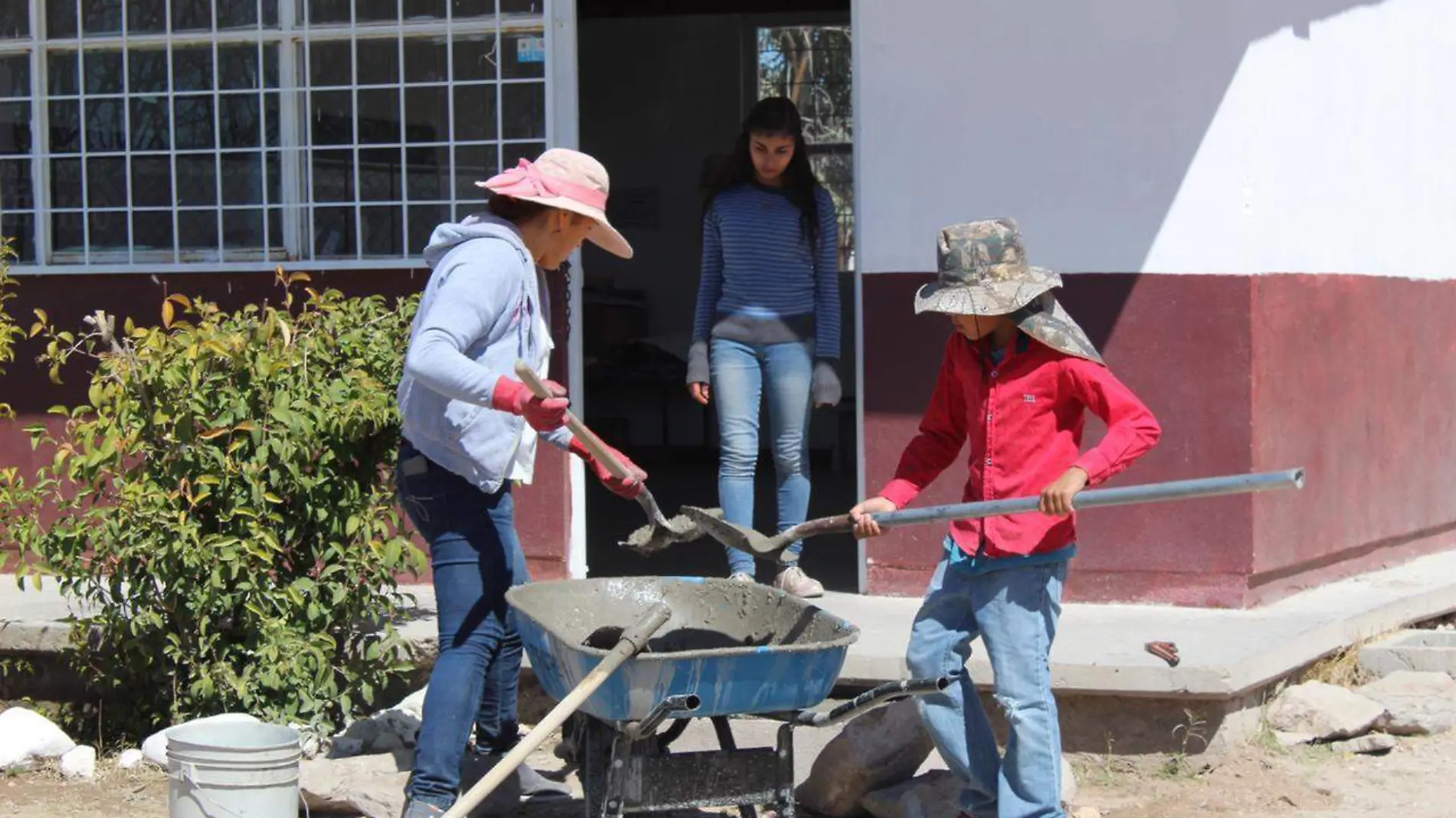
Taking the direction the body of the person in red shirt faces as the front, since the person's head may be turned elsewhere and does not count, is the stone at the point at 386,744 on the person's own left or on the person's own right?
on the person's own right

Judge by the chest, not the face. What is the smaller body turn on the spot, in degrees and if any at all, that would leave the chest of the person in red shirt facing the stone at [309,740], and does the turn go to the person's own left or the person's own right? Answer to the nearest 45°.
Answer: approximately 45° to the person's own right

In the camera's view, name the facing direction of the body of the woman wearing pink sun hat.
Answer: to the viewer's right

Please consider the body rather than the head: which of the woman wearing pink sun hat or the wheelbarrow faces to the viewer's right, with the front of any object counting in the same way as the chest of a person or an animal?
the woman wearing pink sun hat

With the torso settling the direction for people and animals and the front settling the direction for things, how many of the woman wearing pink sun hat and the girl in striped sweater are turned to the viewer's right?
1

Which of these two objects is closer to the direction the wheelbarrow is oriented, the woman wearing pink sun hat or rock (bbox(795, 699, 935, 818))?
the woman wearing pink sun hat

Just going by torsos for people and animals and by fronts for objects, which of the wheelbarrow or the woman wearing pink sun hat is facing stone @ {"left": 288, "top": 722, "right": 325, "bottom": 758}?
the wheelbarrow
